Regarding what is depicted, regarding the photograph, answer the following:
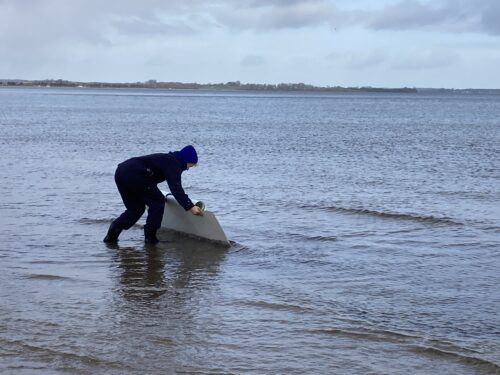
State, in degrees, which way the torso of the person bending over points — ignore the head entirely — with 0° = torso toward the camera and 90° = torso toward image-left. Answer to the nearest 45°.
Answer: approximately 270°
